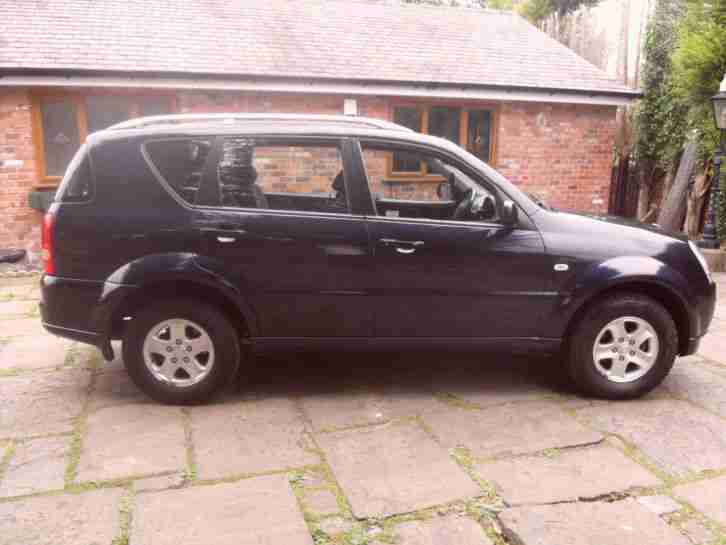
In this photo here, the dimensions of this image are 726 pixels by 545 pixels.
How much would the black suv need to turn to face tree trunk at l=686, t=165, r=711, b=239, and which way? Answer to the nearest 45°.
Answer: approximately 45° to its left

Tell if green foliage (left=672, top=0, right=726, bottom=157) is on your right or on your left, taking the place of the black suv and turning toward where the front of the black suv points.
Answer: on your left

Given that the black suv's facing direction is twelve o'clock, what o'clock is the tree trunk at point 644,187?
The tree trunk is roughly at 10 o'clock from the black suv.

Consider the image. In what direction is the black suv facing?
to the viewer's right

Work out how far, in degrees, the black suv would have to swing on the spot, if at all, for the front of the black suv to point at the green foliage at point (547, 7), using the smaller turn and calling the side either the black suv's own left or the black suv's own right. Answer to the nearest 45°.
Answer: approximately 90° to the black suv's own left

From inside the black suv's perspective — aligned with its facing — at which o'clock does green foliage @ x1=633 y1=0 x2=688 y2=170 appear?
The green foliage is roughly at 10 o'clock from the black suv.

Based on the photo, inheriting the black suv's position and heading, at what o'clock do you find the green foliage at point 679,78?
The green foliage is roughly at 10 o'clock from the black suv.
